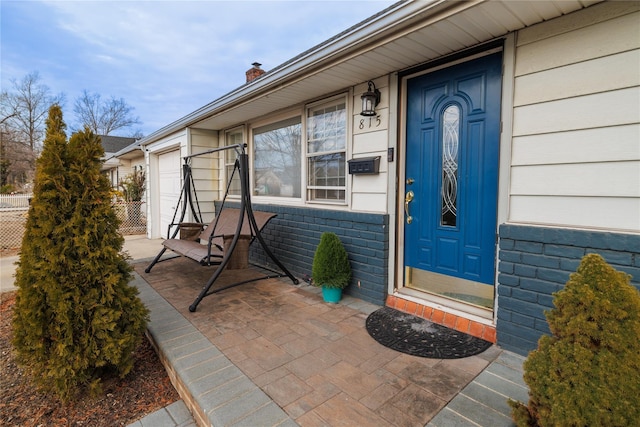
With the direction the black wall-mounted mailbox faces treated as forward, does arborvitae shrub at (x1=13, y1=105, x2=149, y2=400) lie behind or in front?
in front

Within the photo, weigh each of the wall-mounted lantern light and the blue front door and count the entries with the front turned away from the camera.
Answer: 0

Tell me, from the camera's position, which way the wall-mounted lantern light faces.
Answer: facing the viewer and to the left of the viewer

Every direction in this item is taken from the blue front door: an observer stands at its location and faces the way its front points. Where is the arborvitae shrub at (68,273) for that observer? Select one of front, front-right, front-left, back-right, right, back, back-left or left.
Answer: front

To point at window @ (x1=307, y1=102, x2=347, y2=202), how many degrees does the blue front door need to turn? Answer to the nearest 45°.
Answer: approximately 90° to its right

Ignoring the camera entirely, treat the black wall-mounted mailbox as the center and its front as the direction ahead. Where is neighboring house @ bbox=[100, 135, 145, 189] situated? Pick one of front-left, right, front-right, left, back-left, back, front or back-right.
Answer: right

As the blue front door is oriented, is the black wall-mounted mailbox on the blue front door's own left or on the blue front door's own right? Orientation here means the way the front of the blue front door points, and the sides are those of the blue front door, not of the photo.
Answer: on the blue front door's own right

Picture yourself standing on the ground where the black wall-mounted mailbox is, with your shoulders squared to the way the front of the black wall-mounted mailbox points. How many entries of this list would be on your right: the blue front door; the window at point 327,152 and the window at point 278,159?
2

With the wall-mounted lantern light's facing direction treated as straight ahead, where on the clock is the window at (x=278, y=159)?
The window is roughly at 3 o'clock from the wall-mounted lantern light.

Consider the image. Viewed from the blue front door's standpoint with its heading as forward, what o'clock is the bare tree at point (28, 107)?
The bare tree is roughly at 2 o'clock from the blue front door.

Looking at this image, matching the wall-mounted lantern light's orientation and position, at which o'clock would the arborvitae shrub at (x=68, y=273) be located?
The arborvitae shrub is roughly at 12 o'clock from the wall-mounted lantern light.
